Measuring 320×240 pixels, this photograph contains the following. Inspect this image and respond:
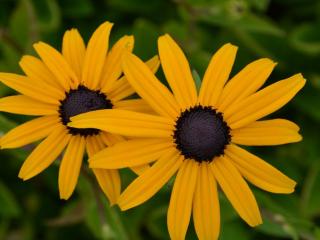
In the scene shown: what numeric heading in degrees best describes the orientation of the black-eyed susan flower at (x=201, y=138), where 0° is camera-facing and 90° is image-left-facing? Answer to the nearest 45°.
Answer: approximately 0°
